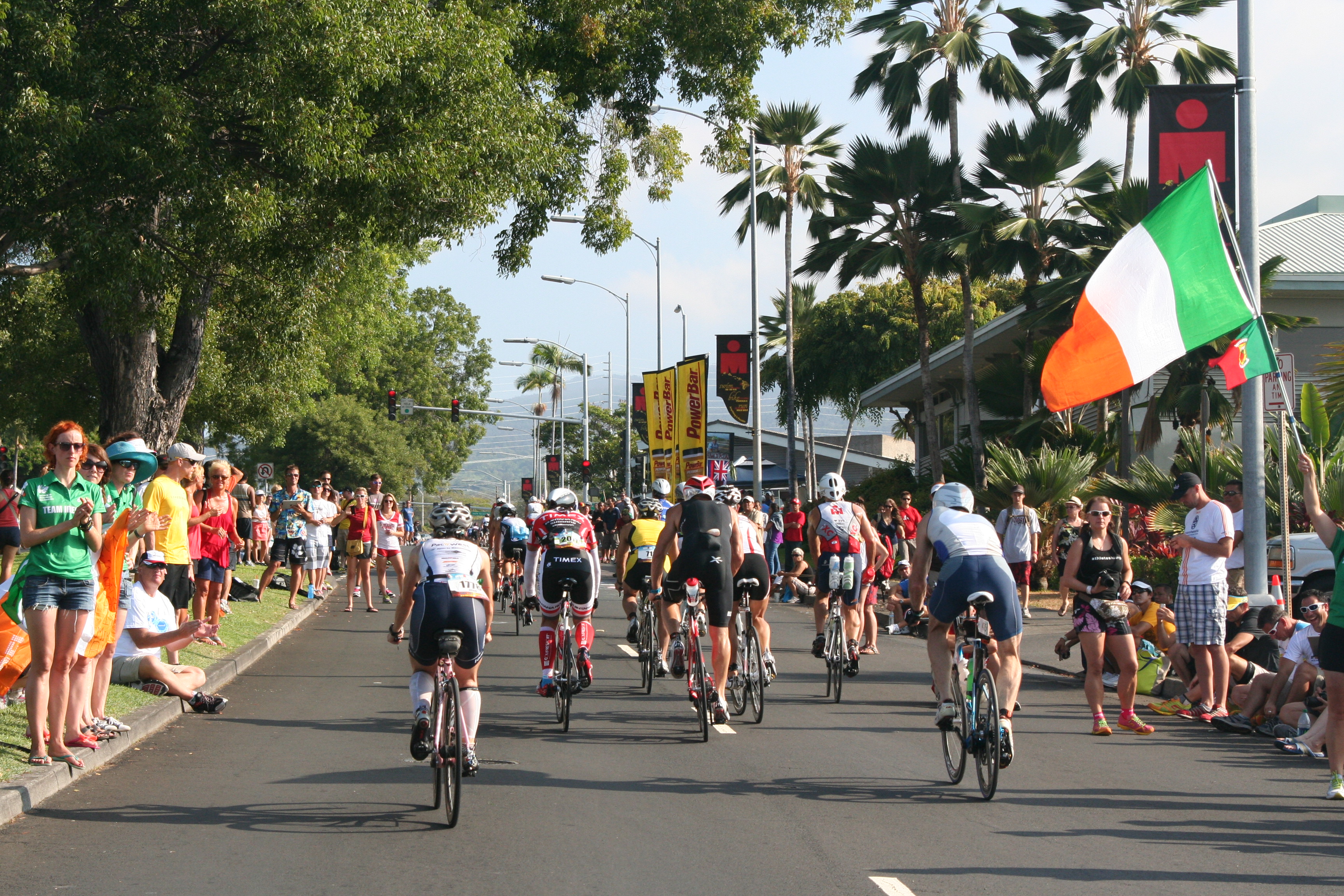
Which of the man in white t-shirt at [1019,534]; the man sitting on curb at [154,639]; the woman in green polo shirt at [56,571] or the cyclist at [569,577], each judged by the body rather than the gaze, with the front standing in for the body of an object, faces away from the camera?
the cyclist

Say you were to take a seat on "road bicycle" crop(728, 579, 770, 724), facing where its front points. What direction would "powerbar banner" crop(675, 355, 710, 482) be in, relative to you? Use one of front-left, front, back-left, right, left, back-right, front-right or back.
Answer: front

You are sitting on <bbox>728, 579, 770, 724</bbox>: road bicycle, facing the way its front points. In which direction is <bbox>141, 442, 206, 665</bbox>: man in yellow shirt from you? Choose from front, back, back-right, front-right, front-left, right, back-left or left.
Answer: left

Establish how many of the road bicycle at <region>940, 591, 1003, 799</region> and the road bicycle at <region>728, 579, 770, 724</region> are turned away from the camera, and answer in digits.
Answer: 2

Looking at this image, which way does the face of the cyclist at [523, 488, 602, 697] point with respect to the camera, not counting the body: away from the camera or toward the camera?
away from the camera

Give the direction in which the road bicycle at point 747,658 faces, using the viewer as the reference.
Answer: facing away from the viewer

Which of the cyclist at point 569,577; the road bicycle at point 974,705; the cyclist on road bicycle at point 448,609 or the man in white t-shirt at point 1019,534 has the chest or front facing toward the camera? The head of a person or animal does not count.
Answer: the man in white t-shirt

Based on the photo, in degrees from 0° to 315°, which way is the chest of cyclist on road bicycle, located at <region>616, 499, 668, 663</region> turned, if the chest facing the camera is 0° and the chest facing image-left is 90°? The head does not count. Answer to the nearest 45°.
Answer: approximately 180°

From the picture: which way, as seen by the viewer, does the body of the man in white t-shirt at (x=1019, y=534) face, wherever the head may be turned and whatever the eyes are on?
toward the camera

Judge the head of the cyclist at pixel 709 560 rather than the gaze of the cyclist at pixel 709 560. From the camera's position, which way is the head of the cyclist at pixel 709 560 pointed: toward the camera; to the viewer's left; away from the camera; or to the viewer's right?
away from the camera

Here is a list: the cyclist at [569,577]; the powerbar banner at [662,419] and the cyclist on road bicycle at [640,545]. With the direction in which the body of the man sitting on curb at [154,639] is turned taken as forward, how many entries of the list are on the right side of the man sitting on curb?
0

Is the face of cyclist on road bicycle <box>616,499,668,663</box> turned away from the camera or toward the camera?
away from the camera

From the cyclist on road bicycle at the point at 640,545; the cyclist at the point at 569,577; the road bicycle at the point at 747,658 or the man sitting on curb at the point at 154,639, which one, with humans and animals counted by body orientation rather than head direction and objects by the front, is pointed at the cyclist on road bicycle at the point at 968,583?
the man sitting on curb

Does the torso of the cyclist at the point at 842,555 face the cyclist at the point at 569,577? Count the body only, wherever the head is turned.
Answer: no

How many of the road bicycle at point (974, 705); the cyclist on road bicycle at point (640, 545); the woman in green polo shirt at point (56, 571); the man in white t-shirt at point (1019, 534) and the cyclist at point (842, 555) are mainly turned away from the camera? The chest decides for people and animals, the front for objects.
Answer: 3

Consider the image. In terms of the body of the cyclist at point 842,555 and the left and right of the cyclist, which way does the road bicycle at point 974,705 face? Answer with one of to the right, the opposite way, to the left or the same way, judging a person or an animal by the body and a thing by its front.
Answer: the same way

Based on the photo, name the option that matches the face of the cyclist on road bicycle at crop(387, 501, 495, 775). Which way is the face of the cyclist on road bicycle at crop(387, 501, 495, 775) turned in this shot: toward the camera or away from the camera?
away from the camera

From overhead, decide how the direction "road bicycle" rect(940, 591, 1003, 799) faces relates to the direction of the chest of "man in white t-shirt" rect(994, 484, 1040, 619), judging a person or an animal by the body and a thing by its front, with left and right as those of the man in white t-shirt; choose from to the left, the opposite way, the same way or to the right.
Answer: the opposite way

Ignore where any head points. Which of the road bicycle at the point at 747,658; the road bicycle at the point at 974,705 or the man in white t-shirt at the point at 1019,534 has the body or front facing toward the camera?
the man in white t-shirt

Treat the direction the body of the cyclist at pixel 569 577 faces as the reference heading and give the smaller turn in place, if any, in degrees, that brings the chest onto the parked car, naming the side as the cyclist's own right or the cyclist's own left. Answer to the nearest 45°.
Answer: approximately 45° to the cyclist's own right
